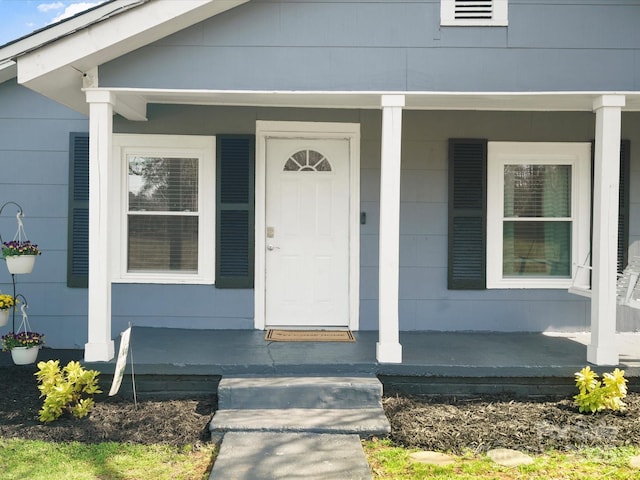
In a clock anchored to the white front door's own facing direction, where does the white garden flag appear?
The white garden flag is roughly at 1 o'clock from the white front door.

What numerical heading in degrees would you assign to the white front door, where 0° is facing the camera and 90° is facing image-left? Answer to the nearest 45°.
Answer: approximately 0°

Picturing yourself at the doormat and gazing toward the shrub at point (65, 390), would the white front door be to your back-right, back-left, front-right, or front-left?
back-right

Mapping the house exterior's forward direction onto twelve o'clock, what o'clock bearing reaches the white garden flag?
The white garden flag is roughly at 1 o'clock from the house exterior.

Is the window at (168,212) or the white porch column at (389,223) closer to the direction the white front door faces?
the white porch column

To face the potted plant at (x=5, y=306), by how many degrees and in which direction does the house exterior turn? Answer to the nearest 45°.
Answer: approximately 90° to its right

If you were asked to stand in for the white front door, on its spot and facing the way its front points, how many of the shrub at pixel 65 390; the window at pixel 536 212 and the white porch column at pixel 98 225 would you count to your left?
1

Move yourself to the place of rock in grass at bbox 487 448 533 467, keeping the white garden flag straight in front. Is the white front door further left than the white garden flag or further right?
right

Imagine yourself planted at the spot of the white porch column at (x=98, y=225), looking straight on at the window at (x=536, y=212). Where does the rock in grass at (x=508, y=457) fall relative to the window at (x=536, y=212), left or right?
right

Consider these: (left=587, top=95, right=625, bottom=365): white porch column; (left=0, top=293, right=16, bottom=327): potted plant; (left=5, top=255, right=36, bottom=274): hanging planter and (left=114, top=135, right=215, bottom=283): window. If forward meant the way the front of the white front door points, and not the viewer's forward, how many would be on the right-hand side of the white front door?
3

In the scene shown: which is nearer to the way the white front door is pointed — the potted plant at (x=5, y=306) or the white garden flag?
the white garden flag
